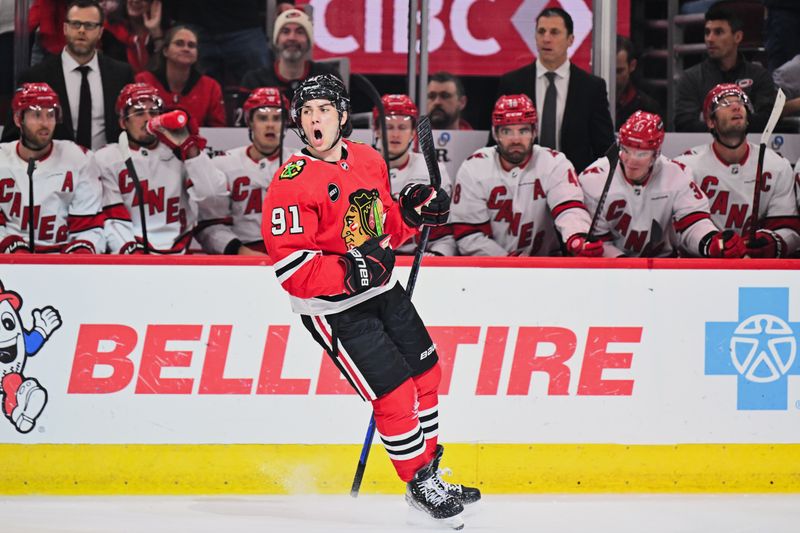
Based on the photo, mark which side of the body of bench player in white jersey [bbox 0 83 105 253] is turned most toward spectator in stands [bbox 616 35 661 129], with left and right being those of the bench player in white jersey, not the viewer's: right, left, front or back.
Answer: left

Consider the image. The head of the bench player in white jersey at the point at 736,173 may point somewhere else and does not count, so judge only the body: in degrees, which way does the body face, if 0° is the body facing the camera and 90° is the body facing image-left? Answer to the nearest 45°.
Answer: approximately 0°

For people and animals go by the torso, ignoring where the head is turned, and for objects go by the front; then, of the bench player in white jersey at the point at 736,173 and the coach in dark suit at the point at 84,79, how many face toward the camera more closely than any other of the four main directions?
2

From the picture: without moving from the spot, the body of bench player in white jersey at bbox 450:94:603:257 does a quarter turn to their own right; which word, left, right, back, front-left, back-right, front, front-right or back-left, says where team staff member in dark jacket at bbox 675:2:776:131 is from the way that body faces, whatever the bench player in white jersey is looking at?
back-right

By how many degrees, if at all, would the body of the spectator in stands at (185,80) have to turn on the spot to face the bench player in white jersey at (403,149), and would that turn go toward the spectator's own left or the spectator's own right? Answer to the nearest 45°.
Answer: approximately 45° to the spectator's own left

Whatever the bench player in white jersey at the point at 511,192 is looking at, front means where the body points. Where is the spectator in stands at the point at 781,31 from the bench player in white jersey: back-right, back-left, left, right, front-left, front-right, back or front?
back-left

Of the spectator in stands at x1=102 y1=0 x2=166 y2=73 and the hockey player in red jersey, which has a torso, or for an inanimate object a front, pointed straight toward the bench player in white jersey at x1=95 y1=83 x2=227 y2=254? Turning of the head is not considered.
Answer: the spectator in stands

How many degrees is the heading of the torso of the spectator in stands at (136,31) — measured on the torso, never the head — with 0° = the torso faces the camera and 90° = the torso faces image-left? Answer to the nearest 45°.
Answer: approximately 0°
